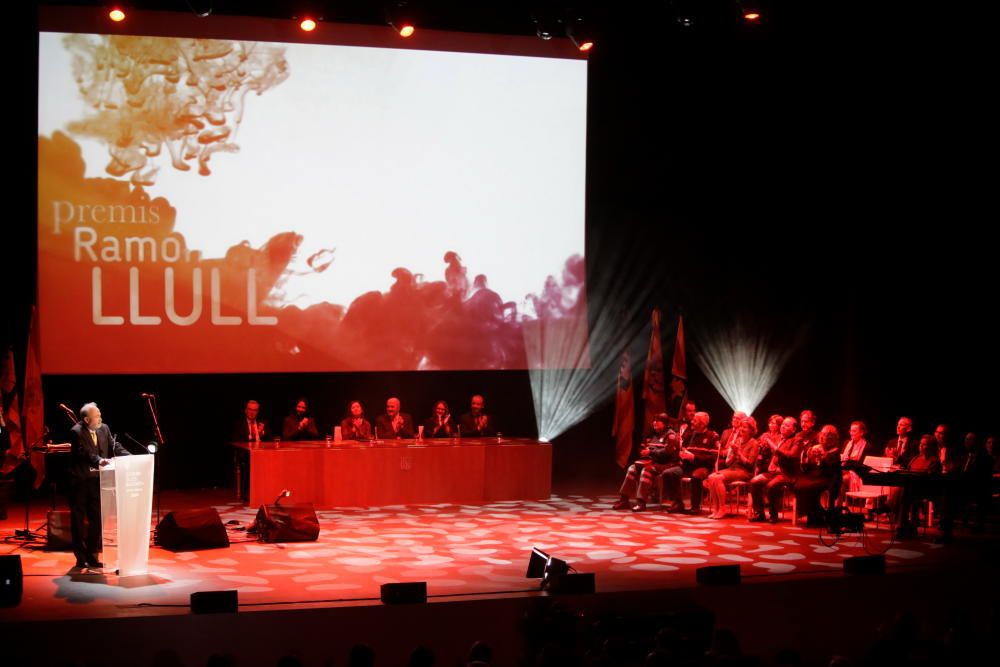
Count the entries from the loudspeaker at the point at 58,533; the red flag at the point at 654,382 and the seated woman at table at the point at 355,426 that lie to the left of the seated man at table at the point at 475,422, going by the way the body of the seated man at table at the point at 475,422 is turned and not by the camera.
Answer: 1

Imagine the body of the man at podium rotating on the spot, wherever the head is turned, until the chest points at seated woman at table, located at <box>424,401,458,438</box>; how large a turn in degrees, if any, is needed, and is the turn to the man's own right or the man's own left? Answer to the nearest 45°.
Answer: approximately 90° to the man's own left

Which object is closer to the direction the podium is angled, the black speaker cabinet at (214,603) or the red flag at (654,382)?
the black speaker cabinet

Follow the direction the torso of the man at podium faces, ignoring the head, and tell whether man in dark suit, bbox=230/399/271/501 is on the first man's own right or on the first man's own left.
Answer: on the first man's own left

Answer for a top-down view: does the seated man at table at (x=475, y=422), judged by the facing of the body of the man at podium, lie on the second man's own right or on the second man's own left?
on the second man's own left

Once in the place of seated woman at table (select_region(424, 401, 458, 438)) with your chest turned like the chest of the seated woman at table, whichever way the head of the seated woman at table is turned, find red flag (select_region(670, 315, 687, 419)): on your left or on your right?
on your left

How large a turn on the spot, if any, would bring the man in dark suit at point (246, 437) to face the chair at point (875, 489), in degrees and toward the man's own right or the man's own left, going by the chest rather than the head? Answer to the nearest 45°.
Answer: approximately 45° to the man's own left
